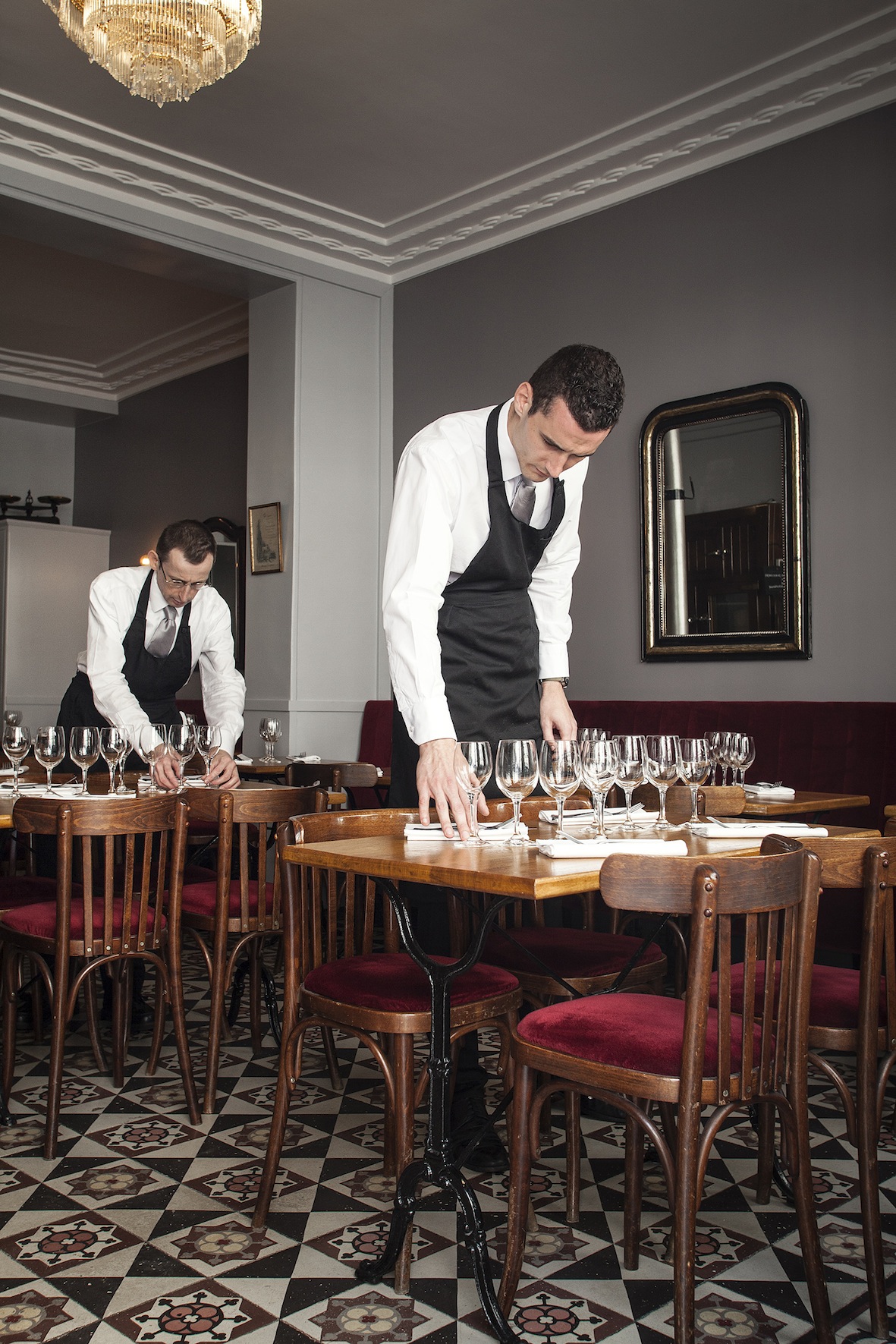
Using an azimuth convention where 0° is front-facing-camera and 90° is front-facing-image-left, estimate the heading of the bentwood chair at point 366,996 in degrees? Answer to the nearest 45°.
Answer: approximately 315°

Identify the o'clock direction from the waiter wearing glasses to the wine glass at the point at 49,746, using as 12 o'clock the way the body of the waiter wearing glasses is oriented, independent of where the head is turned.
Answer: The wine glass is roughly at 2 o'clock from the waiter wearing glasses.

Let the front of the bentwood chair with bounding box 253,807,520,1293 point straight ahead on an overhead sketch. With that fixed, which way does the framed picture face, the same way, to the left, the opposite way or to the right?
to the right

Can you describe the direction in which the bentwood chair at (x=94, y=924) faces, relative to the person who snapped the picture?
facing away from the viewer and to the left of the viewer

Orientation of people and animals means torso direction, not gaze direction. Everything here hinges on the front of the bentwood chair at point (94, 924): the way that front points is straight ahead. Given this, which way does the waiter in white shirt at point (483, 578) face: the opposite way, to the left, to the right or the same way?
the opposite way

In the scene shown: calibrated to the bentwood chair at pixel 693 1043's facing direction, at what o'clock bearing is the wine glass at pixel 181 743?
The wine glass is roughly at 12 o'clock from the bentwood chair.

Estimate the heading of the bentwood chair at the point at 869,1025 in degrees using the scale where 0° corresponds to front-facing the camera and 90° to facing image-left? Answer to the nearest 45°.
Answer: approximately 135°

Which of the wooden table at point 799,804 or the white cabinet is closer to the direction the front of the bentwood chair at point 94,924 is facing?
the white cabinet

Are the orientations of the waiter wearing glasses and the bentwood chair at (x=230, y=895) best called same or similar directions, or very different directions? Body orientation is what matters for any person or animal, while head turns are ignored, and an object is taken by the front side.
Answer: very different directions
